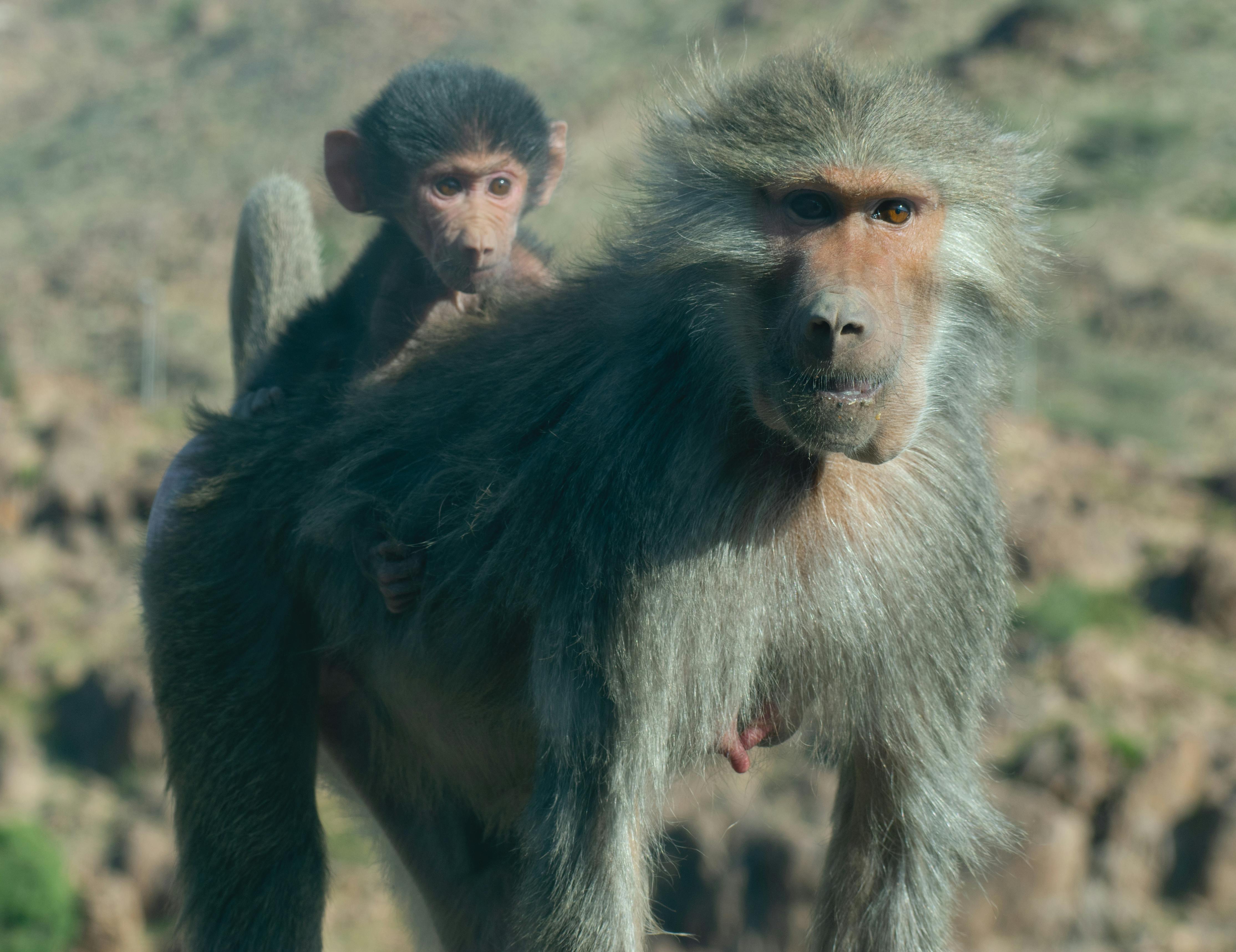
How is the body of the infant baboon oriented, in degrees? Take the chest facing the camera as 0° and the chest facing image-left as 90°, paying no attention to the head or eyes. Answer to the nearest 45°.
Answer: approximately 315°
